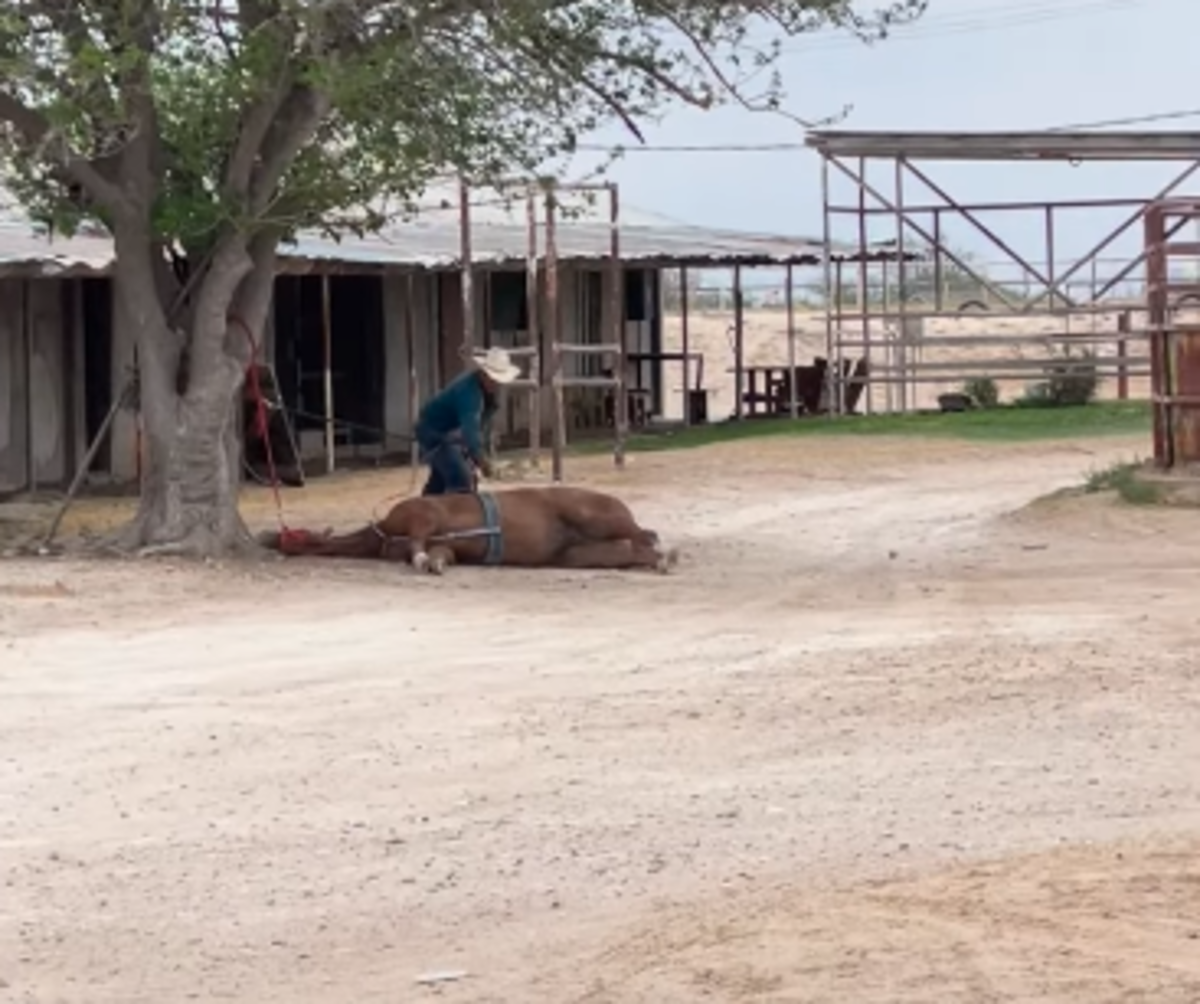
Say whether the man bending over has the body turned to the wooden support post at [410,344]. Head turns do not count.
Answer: no

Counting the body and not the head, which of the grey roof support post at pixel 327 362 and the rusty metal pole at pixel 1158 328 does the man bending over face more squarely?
the rusty metal pole

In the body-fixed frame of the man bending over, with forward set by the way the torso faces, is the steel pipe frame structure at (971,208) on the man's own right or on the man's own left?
on the man's own left

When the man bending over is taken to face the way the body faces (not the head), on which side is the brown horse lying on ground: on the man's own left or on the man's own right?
on the man's own right

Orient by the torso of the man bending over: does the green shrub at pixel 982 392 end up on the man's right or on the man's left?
on the man's left

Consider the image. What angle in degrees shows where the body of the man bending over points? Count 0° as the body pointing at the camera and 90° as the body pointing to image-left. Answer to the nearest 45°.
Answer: approximately 270°

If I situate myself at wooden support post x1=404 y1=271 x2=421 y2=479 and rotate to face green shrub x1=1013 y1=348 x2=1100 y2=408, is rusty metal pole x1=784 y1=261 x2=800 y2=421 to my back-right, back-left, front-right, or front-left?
front-left

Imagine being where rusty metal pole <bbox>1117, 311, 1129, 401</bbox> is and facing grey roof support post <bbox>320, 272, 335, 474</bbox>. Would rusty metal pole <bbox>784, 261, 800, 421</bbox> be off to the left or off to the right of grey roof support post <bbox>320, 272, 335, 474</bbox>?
right

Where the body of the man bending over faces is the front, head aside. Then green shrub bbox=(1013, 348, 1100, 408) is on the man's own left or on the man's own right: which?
on the man's own left

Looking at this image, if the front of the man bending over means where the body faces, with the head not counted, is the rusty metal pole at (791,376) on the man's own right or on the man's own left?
on the man's own left

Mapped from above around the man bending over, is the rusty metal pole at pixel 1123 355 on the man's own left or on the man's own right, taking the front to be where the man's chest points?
on the man's own left
